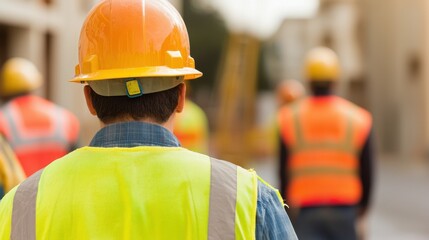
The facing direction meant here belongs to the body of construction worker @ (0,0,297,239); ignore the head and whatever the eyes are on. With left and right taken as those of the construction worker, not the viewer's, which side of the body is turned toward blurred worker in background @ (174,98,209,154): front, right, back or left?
front

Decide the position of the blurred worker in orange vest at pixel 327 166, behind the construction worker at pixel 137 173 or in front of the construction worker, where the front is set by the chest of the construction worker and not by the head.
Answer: in front

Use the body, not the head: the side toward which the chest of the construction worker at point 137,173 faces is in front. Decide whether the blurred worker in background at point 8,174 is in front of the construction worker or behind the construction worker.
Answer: in front

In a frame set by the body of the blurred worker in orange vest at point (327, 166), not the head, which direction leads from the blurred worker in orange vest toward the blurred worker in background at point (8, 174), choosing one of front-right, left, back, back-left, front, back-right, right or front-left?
back-left

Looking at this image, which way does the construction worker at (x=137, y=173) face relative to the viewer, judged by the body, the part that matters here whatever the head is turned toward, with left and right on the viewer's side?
facing away from the viewer

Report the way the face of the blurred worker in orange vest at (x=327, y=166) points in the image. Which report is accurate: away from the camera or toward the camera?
away from the camera

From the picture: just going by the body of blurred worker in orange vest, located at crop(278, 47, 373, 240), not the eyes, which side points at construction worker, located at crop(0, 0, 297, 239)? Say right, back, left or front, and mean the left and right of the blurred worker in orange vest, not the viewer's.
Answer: back

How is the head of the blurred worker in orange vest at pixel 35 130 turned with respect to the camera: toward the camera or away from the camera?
away from the camera

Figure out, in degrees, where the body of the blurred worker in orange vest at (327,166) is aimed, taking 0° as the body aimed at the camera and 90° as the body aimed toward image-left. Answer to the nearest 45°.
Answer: approximately 180°

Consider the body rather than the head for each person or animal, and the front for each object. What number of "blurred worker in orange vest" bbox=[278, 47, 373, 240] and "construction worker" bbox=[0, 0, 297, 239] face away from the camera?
2

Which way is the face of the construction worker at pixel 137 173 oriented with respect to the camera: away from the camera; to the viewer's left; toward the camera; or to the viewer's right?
away from the camera
